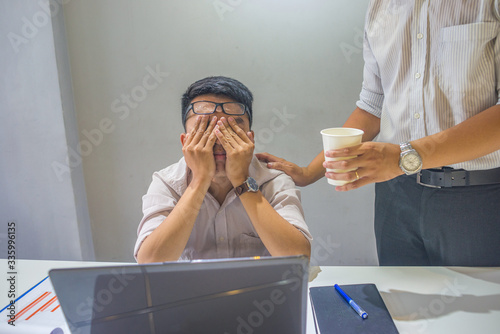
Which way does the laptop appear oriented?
away from the camera

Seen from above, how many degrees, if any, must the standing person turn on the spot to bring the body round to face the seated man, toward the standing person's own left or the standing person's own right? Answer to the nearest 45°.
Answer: approximately 45° to the standing person's own right

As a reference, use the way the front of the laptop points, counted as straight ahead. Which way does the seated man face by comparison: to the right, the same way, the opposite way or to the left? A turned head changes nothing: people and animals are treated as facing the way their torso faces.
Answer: the opposite way

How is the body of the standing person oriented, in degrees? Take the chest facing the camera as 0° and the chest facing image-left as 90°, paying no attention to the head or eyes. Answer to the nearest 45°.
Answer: approximately 45°

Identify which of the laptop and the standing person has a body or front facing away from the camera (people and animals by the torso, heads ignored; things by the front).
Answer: the laptop

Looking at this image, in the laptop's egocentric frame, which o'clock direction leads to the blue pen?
The blue pen is roughly at 2 o'clock from the laptop.

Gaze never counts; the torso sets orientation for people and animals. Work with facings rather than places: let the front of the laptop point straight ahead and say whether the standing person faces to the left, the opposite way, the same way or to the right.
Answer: to the left

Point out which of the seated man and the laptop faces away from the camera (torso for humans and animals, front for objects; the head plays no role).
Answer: the laptop

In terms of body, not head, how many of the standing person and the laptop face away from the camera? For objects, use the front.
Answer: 1
